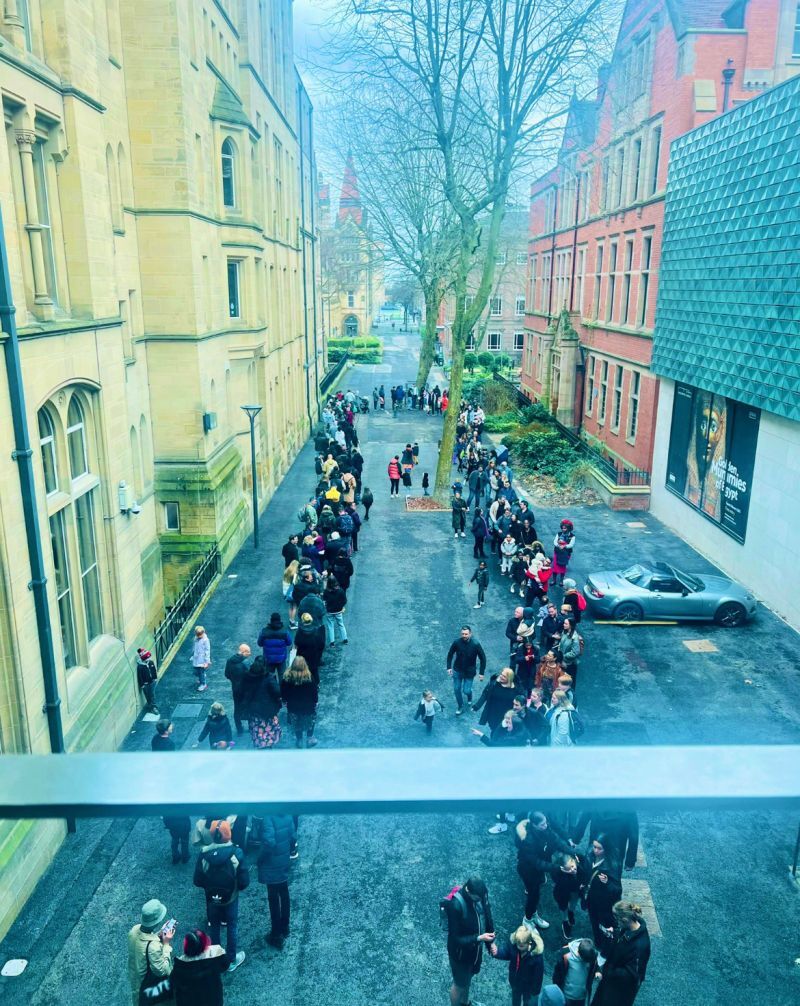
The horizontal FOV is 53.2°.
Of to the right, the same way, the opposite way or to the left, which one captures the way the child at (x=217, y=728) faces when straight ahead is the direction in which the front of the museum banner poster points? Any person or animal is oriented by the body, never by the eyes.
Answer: to the right

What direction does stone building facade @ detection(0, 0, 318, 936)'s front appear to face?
to the viewer's right

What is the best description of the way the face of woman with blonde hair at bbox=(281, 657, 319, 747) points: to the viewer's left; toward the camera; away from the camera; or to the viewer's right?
away from the camera

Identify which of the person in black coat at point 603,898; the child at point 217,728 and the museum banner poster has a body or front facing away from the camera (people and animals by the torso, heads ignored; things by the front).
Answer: the child

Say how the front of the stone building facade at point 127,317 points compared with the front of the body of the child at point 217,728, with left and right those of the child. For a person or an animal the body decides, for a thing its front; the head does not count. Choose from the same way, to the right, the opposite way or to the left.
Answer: to the right

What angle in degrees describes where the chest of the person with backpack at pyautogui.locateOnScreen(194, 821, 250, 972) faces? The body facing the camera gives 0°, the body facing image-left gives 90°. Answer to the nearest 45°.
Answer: approximately 180°

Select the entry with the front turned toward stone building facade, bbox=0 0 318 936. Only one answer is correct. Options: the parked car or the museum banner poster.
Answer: the museum banner poster

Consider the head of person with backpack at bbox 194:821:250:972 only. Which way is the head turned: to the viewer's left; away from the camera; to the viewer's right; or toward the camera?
away from the camera

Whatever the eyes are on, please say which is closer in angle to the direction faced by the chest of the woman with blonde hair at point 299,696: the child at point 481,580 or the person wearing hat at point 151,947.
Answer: the child

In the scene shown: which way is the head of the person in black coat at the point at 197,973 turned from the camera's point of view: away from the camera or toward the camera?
away from the camera

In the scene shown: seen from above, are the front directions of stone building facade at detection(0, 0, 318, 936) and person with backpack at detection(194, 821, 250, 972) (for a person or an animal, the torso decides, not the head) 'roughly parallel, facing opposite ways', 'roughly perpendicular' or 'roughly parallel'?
roughly perpendicular

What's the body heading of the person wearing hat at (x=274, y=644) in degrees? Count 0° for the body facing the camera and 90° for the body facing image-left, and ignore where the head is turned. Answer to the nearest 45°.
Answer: approximately 180°

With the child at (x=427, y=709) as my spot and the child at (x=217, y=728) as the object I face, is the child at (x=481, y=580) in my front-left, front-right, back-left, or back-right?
back-right

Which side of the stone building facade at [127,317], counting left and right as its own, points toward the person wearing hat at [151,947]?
right

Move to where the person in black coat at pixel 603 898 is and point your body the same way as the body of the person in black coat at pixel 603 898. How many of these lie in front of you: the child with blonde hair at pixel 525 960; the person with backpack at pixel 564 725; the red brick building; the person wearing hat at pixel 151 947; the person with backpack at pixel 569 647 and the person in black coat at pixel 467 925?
3

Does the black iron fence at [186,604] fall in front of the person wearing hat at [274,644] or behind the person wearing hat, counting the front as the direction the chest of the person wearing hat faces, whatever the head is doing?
in front

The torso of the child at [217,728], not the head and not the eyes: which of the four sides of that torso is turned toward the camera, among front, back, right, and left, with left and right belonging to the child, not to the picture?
back
